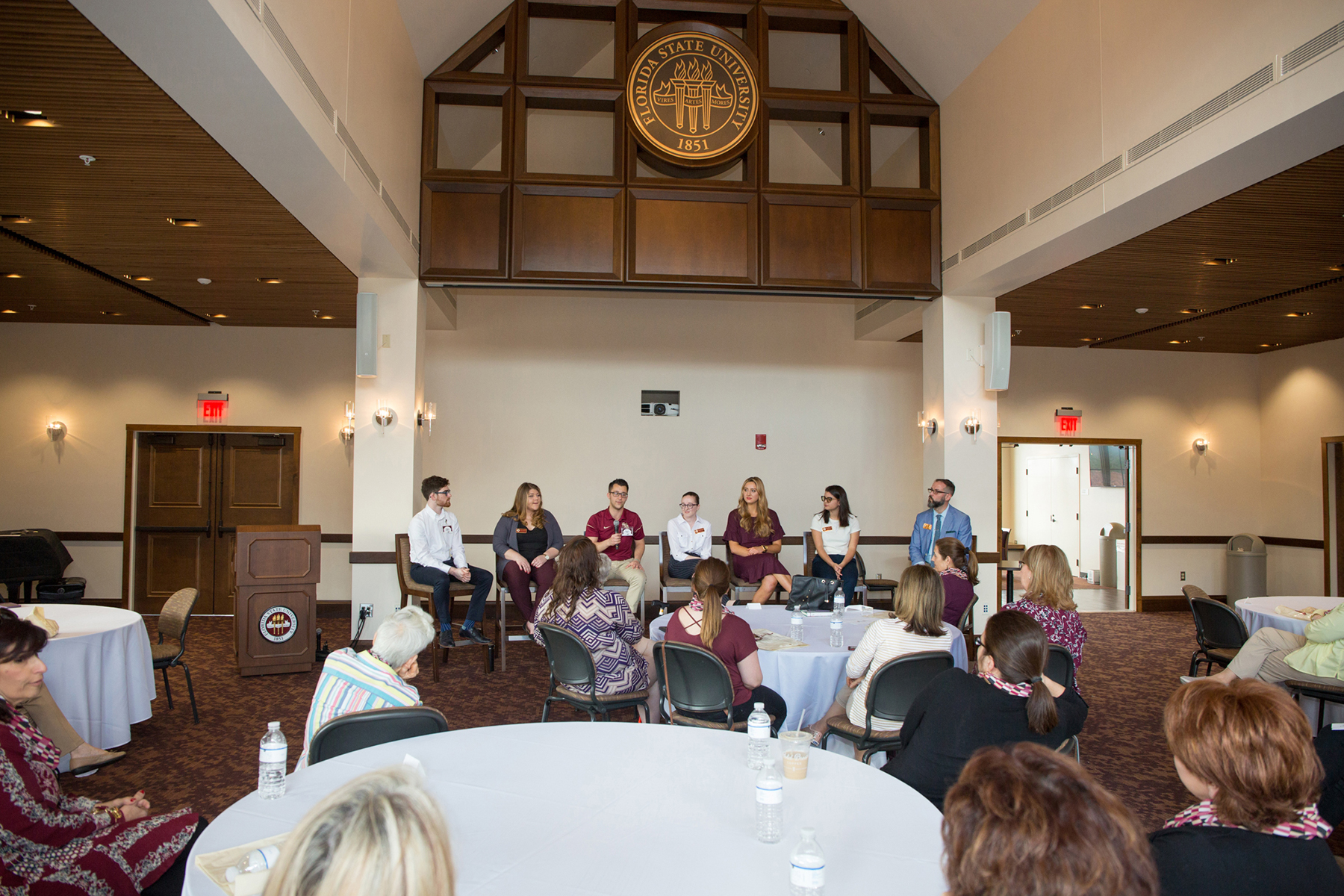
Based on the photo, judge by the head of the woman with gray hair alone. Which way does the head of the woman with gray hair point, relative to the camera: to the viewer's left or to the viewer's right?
to the viewer's right

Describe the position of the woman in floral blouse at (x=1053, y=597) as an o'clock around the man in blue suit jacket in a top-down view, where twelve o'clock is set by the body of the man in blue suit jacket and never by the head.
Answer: The woman in floral blouse is roughly at 10 o'clock from the man in blue suit jacket.

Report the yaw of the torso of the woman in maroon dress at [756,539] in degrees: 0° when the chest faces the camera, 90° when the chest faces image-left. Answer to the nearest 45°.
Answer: approximately 0°

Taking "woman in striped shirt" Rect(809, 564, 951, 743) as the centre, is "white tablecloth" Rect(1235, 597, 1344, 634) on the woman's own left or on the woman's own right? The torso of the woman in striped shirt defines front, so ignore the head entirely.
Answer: on the woman's own right

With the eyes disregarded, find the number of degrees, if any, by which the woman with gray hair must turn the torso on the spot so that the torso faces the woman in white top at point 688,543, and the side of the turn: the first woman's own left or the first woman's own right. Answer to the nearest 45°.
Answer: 0° — they already face them

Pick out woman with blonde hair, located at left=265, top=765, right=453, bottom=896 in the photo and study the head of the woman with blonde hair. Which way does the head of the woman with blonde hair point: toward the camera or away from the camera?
away from the camera

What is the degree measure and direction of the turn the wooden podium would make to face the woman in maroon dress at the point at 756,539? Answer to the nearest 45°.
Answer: approximately 90° to its left
